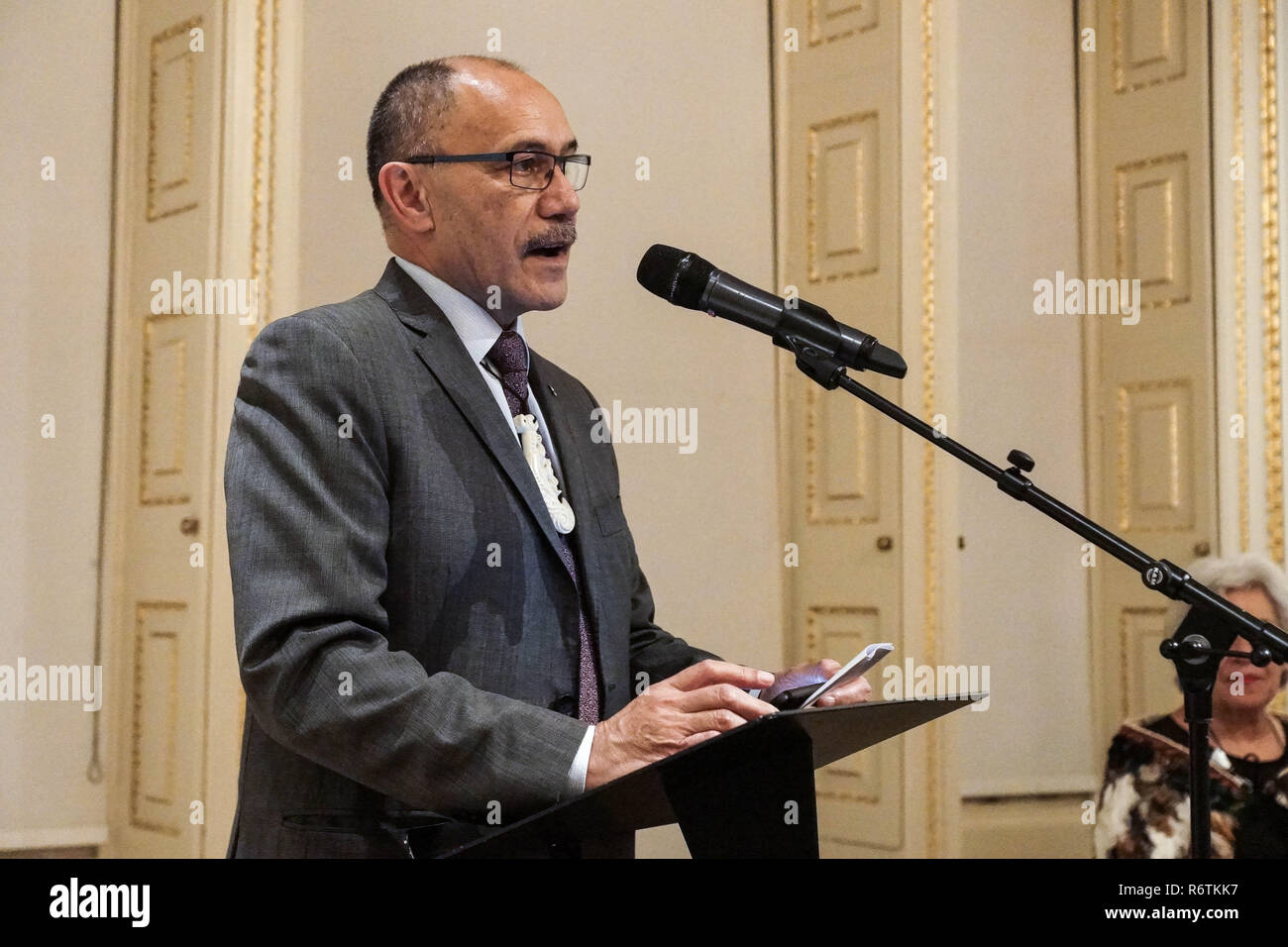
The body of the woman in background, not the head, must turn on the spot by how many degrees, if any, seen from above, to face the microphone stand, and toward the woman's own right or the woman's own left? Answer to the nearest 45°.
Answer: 0° — they already face it

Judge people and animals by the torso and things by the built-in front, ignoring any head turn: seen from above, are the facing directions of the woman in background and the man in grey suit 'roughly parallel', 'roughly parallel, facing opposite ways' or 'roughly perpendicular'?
roughly perpendicular

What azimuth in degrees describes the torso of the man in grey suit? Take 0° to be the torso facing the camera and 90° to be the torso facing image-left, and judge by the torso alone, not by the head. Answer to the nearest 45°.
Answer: approximately 315°

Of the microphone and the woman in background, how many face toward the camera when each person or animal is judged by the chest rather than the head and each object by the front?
1

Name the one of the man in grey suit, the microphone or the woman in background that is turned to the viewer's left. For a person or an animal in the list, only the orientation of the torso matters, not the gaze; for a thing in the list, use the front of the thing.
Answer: the microphone

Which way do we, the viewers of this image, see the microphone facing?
facing to the left of the viewer
